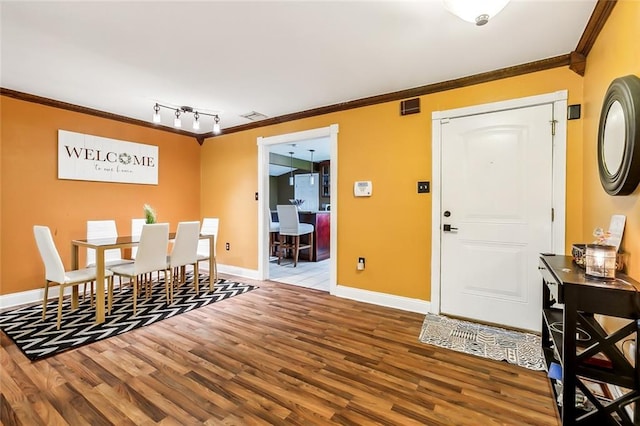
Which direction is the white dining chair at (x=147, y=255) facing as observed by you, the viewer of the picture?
facing away from the viewer and to the left of the viewer

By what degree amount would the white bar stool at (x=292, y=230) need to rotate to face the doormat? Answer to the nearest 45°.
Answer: approximately 90° to its right

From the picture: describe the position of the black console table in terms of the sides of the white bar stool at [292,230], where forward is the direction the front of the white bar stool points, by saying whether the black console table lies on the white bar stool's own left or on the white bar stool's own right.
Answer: on the white bar stool's own right

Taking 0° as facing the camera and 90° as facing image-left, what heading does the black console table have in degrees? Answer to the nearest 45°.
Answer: approximately 90°

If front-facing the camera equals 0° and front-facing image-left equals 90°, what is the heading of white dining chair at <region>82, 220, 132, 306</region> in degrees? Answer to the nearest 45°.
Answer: approximately 315°

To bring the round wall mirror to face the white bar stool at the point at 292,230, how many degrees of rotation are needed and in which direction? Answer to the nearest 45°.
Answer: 0° — it already faces it

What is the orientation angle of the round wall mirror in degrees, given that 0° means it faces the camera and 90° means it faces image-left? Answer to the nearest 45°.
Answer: approximately 90°

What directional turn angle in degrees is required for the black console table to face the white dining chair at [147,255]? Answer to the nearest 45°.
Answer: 0° — it already faces it

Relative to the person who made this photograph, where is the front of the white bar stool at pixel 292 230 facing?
facing away from the viewer and to the right of the viewer

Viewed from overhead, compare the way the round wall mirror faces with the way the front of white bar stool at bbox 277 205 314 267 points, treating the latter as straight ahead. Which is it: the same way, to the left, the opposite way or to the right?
to the left

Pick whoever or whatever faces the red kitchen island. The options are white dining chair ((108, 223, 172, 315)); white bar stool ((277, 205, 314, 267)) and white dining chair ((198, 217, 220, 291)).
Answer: white bar stool ((277, 205, 314, 267))
